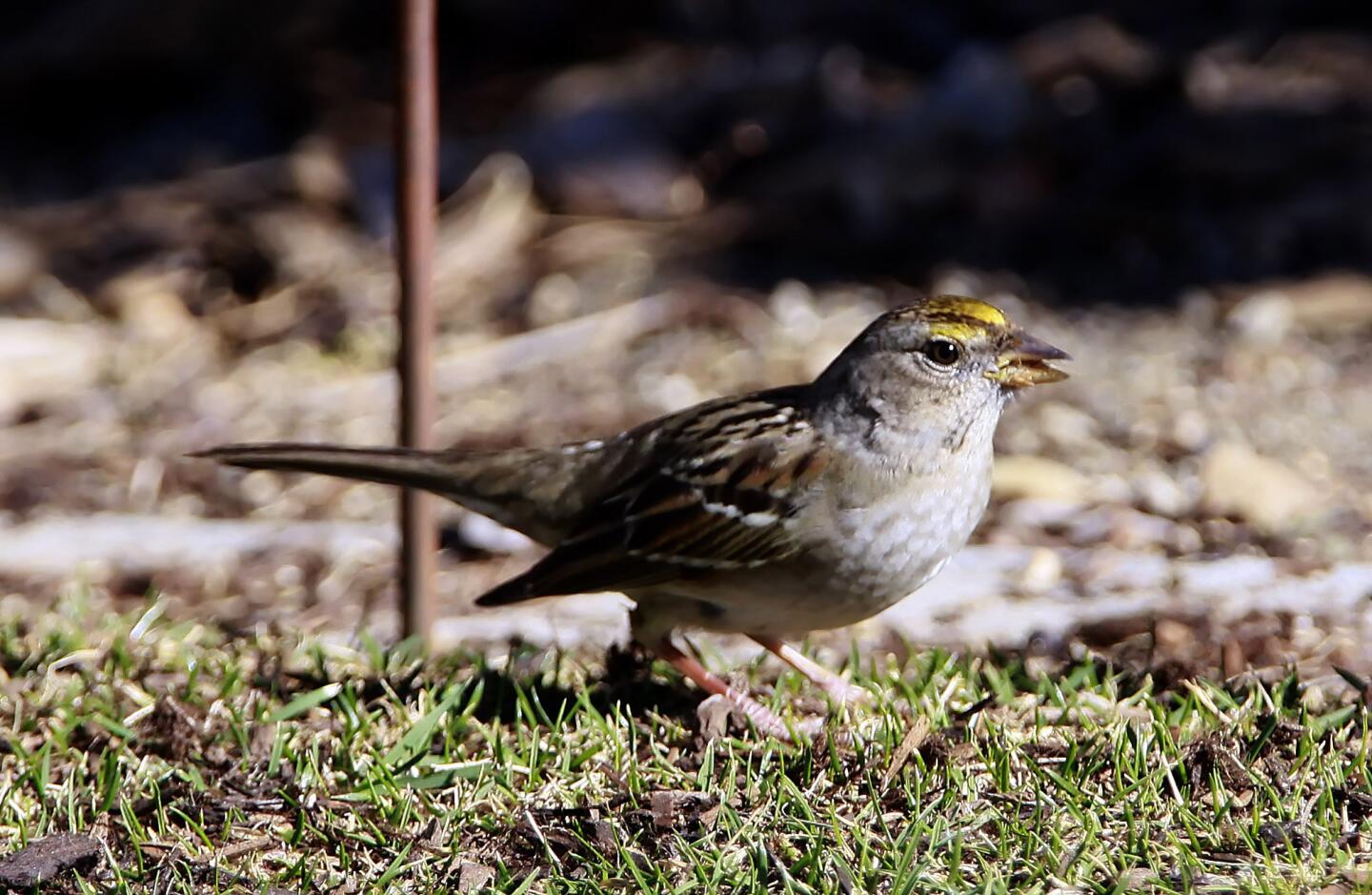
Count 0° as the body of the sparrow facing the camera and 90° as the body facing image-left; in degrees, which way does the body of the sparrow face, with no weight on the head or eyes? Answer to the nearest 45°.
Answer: approximately 270°

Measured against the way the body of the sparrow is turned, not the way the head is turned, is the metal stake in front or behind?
behind
